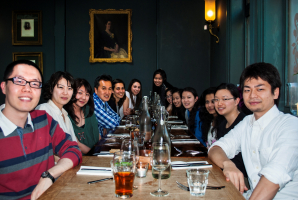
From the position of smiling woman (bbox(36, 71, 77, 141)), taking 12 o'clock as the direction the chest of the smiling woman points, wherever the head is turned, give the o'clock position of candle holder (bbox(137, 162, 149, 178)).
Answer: The candle holder is roughly at 1 o'clock from the smiling woman.

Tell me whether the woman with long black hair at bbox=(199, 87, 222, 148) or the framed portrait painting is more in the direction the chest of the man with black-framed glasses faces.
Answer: the woman with long black hair

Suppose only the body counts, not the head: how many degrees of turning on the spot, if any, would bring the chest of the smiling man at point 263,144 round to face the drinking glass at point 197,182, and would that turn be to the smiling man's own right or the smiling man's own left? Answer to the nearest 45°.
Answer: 0° — they already face it

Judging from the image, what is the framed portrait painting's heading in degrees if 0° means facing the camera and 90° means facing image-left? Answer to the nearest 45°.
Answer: approximately 0°

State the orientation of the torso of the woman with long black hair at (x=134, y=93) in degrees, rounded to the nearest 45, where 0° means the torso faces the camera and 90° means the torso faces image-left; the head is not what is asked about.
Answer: approximately 315°

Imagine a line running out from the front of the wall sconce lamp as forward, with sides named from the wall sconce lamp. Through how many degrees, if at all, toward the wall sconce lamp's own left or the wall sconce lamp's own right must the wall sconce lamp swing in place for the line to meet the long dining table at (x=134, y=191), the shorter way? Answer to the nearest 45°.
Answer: approximately 90° to the wall sconce lamp's own left

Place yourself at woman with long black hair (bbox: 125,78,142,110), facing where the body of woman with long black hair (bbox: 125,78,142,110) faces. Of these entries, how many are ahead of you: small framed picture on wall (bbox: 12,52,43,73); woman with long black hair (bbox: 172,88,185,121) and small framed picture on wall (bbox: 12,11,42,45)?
1

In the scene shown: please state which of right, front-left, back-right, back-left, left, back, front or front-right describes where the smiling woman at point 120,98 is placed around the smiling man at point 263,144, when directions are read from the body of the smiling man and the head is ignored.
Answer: right
